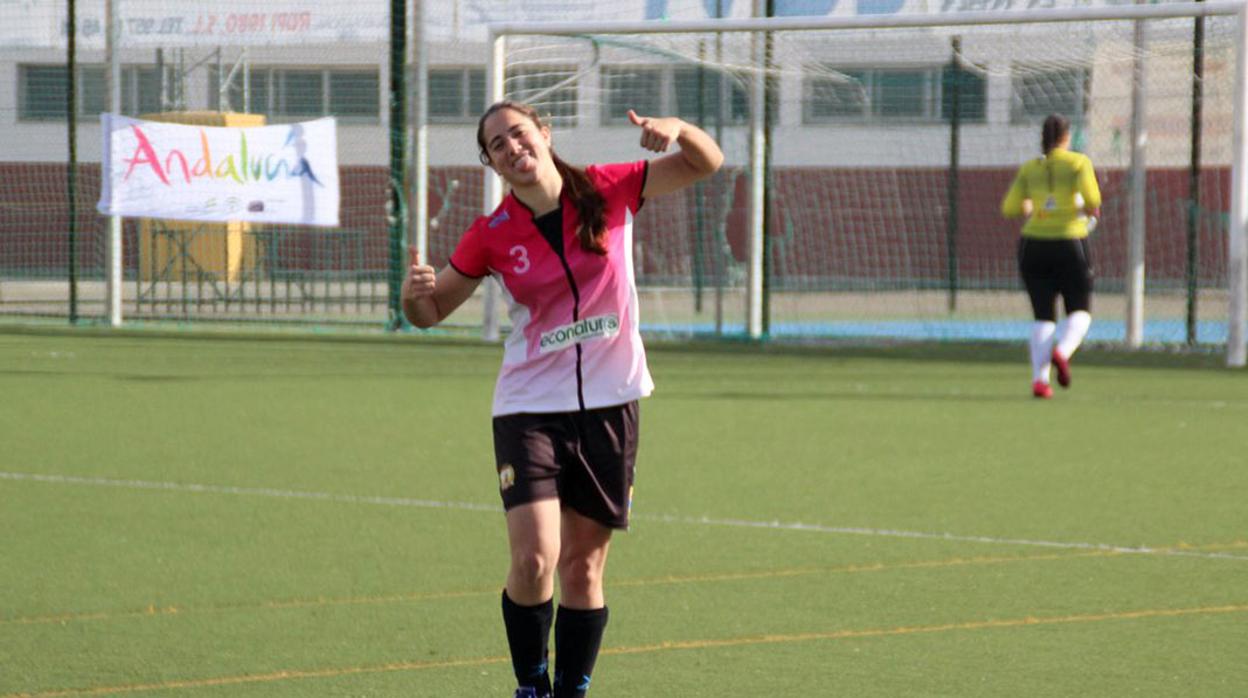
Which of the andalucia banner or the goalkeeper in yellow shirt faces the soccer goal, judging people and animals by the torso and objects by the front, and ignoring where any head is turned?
the goalkeeper in yellow shirt

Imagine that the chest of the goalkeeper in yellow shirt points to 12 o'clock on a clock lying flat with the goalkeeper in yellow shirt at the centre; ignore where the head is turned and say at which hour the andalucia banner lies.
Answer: The andalucia banner is roughly at 10 o'clock from the goalkeeper in yellow shirt.

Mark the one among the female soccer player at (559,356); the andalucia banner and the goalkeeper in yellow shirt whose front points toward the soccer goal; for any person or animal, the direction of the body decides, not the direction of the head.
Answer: the goalkeeper in yellow shirt

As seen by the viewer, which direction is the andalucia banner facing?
toward the camera

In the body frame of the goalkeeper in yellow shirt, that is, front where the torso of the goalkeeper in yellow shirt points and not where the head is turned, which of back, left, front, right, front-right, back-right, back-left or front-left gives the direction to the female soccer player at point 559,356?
back

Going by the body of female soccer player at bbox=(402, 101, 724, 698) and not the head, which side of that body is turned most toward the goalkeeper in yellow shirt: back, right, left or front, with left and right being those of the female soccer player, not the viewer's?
back

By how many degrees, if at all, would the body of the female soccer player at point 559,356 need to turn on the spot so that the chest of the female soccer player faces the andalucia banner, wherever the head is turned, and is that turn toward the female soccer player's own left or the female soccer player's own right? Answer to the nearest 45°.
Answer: approximately 180°

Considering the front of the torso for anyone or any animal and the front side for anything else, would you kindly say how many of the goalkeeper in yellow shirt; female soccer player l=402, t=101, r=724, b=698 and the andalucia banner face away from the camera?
1

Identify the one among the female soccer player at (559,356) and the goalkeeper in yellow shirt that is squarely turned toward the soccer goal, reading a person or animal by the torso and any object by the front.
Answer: the goalkeeper in yellow shirt

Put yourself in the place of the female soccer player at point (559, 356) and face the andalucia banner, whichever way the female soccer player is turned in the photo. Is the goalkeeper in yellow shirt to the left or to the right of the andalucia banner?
right

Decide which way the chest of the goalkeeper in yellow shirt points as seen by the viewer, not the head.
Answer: away from the camera

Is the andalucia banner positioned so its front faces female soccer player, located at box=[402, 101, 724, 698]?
yes

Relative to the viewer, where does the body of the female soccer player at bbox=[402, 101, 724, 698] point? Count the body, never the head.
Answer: toward the camera

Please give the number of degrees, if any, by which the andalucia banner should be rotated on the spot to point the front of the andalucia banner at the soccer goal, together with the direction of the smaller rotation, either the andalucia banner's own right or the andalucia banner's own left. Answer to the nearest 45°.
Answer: approximately 90° to the andalucia banner's own left

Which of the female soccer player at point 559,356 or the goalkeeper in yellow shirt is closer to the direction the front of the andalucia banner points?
the female soccer player

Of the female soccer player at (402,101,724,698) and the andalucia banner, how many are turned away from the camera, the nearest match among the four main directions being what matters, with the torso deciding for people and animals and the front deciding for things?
0
